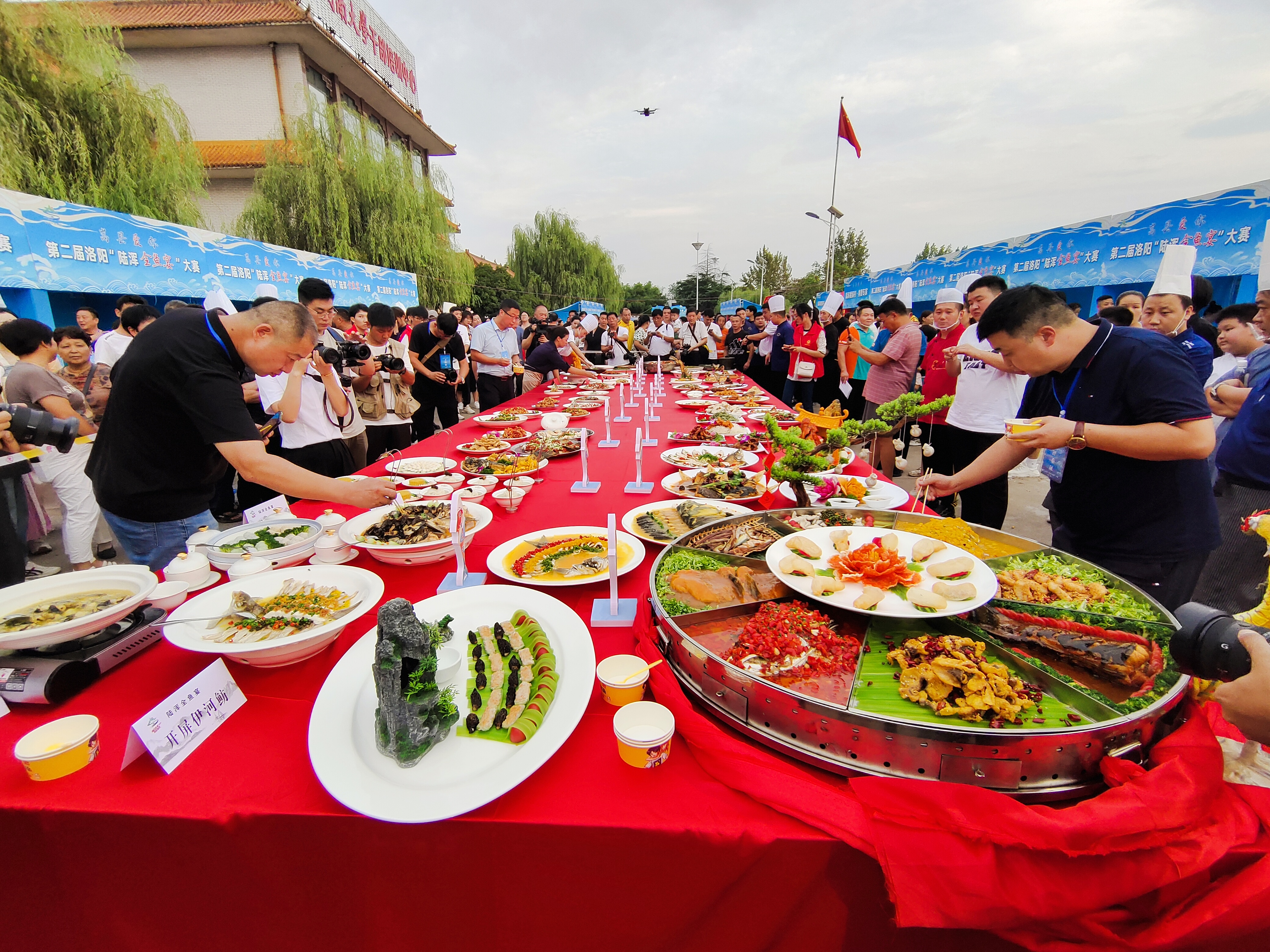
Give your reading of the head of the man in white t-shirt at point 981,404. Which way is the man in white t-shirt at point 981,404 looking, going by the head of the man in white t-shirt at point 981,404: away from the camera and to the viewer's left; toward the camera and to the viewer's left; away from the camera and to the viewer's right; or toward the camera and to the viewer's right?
toward the camera and to the viewer's left

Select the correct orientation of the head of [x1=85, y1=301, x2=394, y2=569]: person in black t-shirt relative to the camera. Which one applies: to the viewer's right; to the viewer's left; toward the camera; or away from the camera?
to the viewer's right

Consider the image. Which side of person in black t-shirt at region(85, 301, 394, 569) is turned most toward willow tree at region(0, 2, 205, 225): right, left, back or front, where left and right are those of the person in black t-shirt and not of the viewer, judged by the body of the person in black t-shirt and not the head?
left

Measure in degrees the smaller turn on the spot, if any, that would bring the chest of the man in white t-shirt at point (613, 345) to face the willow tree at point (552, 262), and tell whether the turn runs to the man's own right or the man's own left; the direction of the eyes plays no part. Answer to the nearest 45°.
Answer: approximately 180°

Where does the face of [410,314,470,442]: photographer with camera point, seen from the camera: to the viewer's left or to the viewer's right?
to the viewer's right

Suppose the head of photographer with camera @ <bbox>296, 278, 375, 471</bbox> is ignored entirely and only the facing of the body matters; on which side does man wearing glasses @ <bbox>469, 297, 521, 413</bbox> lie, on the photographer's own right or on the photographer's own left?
on the photographer's own left

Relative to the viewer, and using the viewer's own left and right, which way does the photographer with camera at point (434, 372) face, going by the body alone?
facing the viewer and to the right of the viewer

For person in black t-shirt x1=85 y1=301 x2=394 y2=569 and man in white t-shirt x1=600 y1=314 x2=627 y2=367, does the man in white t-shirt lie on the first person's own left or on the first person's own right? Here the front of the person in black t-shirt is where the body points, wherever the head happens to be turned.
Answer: on the first person's own left

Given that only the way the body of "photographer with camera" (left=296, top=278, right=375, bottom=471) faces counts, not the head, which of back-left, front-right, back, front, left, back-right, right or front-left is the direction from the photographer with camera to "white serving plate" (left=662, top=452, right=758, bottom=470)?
front

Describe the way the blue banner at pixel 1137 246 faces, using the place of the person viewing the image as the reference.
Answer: facing the viewer and to the left of the viewer

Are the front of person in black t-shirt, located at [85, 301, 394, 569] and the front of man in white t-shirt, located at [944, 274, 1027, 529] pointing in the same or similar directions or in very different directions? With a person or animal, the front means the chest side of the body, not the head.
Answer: very different directions

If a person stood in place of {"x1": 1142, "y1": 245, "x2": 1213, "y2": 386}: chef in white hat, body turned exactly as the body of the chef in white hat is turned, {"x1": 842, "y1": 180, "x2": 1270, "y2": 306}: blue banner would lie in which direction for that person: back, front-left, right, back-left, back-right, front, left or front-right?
back-right

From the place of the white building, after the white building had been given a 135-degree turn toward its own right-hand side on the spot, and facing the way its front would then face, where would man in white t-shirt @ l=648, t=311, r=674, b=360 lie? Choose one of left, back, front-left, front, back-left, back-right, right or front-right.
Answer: back-left

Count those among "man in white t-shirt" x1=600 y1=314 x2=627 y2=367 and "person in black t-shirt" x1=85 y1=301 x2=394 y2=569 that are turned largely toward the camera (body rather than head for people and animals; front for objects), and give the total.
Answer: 1

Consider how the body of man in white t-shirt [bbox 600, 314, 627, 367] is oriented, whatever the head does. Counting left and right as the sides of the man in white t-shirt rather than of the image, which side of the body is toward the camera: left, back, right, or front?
front
